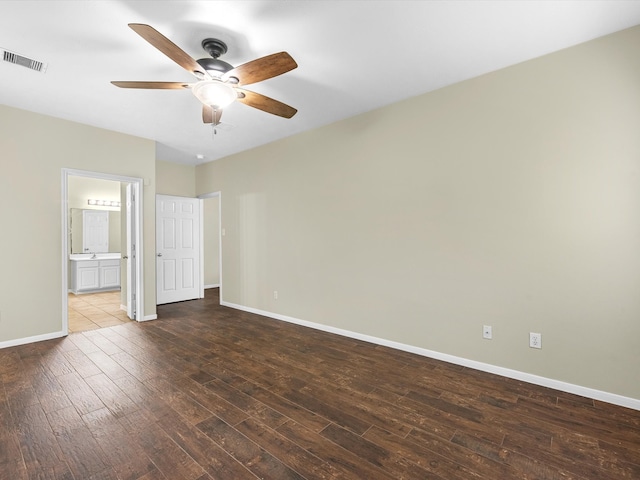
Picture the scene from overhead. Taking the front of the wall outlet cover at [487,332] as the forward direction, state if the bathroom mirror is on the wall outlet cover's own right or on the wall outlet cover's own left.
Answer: on the wall outlet cover's own right

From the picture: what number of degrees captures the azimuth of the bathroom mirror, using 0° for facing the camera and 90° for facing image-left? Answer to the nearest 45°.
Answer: approximately 0°

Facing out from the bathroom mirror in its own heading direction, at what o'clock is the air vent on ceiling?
The air vent on ceiling is roughly at 12 o'clock from the bathroom mirror.
